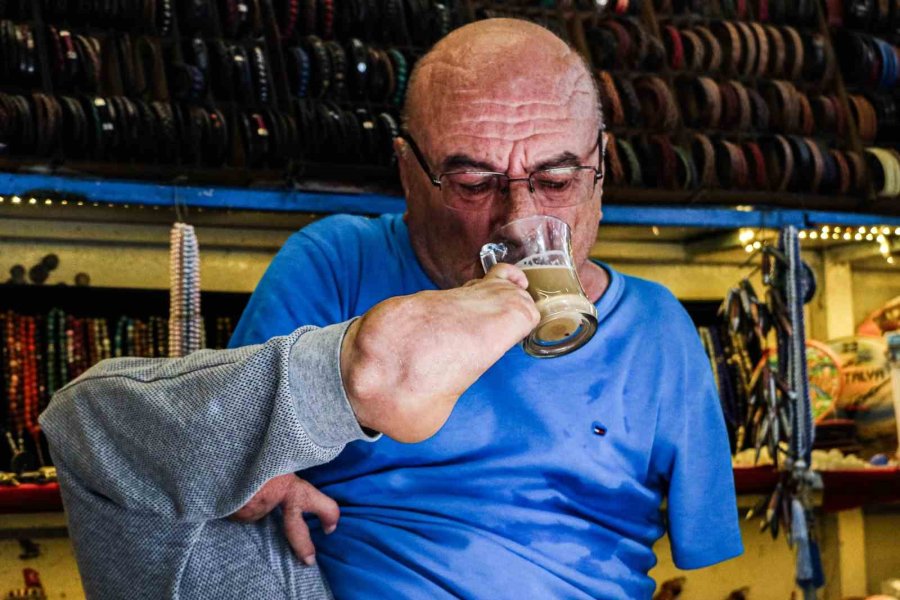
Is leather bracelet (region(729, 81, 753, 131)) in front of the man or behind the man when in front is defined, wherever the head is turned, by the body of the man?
behind

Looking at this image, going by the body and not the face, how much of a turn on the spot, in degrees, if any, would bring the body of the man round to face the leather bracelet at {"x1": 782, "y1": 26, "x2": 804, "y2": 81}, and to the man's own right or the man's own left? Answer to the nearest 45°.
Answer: approximately 135° to the man's own left

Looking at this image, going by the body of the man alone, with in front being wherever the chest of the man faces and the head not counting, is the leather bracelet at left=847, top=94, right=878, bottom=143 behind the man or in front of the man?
behind

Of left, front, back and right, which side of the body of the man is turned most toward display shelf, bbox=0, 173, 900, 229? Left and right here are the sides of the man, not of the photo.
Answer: back

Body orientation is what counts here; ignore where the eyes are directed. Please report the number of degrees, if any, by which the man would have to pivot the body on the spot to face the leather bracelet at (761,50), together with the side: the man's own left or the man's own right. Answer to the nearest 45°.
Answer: approximately 135° to the man's own left

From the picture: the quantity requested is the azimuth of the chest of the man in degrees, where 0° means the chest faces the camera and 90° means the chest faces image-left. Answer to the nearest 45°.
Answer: approximately 0°

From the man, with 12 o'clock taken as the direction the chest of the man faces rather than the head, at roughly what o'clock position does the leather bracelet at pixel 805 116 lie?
The leather bracelet is roughly at 7 o'clock from the man.

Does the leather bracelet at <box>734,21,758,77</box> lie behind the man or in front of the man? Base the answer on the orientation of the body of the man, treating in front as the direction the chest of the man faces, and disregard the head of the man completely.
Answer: behind

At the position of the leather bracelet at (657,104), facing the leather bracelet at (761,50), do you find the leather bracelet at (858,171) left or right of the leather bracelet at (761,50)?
right
